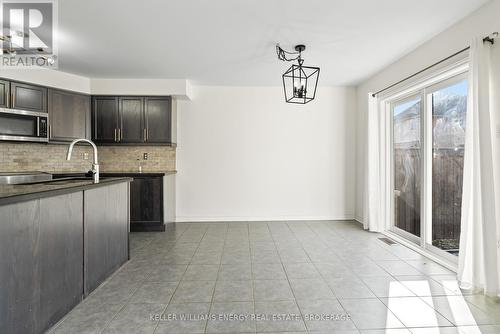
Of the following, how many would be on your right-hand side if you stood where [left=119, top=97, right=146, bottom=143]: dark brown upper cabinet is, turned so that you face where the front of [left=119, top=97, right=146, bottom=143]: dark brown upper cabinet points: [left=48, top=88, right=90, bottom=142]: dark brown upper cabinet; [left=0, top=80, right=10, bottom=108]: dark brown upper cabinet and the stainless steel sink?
3

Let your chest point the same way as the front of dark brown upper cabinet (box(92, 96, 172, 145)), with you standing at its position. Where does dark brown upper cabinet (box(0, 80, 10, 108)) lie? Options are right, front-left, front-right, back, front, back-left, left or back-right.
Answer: right

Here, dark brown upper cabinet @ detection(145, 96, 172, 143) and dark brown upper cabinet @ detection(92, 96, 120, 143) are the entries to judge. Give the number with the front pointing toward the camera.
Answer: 2

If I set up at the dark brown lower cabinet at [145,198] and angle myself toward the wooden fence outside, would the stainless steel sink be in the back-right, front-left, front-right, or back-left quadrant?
back-right

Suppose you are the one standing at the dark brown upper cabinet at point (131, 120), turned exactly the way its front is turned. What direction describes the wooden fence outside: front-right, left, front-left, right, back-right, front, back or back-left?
front-left

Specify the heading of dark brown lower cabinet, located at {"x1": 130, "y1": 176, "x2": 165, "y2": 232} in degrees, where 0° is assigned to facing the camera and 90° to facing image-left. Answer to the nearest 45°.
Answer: approximately 0°

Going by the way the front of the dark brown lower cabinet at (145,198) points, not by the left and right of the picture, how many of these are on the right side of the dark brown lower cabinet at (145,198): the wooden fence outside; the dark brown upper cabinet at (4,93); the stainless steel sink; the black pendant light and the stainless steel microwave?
3

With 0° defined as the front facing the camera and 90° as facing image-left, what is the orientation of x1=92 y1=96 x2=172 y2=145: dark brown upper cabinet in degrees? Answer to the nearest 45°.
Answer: approximately 0°

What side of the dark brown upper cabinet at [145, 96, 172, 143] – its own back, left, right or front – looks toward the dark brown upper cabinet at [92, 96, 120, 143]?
right

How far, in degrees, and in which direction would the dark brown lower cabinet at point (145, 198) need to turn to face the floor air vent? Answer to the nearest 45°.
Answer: approximately 45° to its left

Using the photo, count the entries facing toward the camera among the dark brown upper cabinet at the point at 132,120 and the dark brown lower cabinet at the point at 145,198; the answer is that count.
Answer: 2

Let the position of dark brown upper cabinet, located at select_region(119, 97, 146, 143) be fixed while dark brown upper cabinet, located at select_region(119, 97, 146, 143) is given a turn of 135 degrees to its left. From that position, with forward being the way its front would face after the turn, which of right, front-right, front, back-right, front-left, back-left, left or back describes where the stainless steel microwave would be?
back-left
